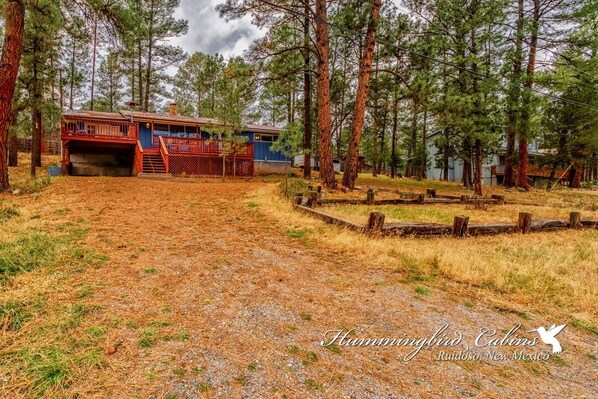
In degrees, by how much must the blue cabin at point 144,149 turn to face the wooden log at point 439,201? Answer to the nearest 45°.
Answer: approximately 45° to its left

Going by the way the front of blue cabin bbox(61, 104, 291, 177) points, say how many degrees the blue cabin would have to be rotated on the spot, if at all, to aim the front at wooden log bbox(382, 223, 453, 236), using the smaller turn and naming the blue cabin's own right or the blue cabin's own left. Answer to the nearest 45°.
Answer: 0° — it already faces it

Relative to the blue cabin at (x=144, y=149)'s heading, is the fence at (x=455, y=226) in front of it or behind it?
in front

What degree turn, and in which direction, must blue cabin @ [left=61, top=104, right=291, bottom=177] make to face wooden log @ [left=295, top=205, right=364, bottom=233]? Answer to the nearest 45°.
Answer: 0° — it already faces it

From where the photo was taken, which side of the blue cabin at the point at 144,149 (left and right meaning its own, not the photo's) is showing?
front

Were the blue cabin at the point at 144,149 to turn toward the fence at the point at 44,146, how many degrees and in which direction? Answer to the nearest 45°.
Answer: approximately 135° to its right

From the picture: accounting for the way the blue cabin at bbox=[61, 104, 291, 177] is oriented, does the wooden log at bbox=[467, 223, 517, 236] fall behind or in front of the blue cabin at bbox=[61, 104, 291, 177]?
in front

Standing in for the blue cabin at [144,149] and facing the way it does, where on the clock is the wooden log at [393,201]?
The wooden log is roughly at 11 o'clock from the blue cabin.
